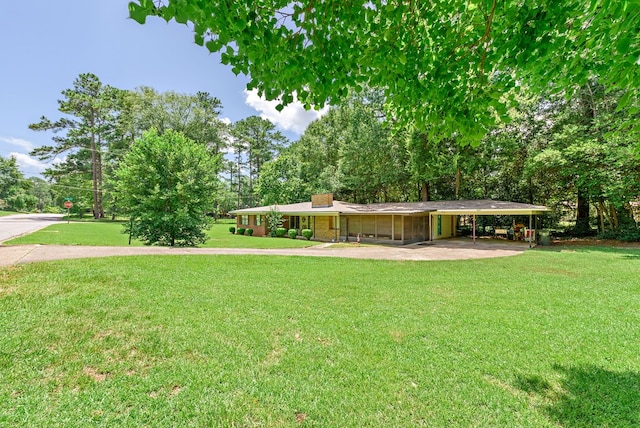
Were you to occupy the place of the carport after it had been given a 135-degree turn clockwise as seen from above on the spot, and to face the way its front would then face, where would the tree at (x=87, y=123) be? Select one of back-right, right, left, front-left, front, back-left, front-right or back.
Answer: front-left

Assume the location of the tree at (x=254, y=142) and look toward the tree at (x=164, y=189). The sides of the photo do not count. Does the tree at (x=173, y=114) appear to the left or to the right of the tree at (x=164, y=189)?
right

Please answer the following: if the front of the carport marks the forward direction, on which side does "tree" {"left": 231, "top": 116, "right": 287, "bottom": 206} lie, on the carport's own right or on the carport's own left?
on the carport's own right

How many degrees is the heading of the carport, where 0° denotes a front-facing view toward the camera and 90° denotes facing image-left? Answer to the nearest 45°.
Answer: approximately 0°

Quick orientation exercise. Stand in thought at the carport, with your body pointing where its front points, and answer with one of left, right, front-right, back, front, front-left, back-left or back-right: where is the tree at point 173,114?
right

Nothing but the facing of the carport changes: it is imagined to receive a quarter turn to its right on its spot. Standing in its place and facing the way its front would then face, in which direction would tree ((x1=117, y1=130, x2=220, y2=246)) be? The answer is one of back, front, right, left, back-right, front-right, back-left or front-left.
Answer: front-left

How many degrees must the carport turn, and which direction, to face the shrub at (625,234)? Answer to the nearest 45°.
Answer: approximately 135° to its left

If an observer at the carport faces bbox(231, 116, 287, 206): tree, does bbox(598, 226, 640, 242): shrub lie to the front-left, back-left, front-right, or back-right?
back-right
